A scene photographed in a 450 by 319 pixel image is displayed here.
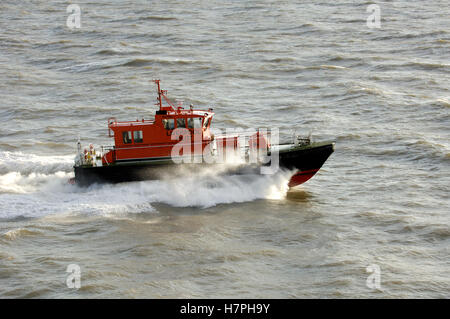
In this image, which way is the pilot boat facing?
to the viewer's right
